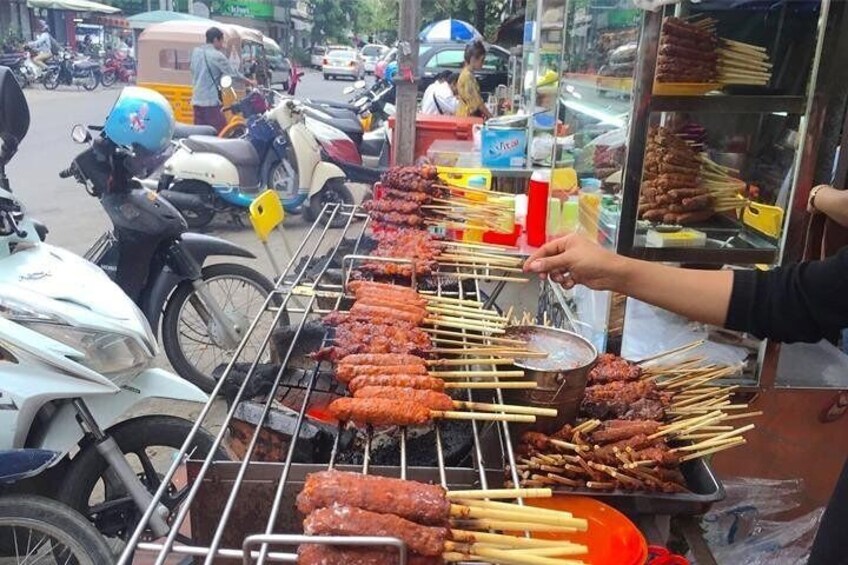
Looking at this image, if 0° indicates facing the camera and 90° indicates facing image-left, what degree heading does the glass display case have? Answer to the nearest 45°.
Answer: approximately 45°

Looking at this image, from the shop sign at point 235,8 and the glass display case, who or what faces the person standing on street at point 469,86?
the shop sign

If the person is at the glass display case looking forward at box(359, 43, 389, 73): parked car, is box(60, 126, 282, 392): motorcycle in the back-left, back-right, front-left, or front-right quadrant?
front-left

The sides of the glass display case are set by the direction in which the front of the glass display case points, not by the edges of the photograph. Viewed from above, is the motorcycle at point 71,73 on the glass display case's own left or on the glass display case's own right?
on the glass display case's own right

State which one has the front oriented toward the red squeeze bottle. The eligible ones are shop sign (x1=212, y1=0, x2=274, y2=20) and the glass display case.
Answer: the shop sign

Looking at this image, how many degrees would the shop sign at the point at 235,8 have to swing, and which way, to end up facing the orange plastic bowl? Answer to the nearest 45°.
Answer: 0° — it already faces it

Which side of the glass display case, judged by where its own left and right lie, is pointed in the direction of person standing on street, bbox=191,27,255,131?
right

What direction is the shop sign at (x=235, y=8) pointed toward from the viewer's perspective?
toward the camera

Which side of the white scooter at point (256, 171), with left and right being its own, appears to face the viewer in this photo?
right

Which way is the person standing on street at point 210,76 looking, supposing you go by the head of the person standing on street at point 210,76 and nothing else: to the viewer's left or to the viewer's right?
to the viewer's right

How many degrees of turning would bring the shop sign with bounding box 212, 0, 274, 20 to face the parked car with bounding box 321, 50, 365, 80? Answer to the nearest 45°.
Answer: approximately 45° to its left

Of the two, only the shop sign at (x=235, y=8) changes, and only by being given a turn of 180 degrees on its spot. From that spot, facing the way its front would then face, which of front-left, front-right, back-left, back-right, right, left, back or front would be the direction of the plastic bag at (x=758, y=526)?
back

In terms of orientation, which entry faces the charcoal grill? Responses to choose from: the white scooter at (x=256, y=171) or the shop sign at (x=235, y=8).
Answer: the shop sign

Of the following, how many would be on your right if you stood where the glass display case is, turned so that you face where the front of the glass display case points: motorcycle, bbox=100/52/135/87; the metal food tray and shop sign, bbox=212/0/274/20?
2

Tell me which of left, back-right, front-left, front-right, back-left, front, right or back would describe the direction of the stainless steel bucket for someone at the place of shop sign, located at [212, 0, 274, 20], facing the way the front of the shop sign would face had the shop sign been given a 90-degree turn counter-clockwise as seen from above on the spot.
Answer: right

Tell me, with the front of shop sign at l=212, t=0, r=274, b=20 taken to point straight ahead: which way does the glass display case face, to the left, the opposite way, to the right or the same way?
to the right
